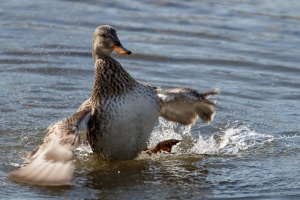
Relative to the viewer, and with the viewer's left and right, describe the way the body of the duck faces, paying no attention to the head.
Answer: facing the viewer and to the right of the viewer
